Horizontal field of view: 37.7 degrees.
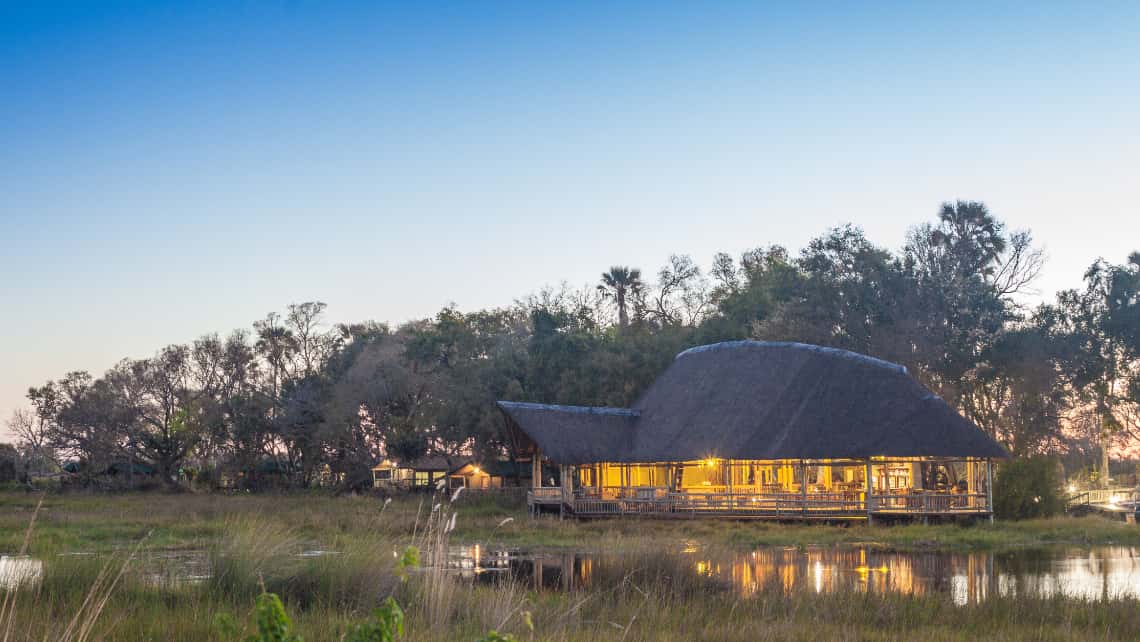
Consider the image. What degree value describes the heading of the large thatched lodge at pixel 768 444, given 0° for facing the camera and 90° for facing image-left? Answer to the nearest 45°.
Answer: approximately 0°

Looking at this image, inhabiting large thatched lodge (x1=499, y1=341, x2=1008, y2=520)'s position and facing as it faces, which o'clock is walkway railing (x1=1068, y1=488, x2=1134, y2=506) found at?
The walkway railing is roughly at 8 o'clock from the large thatched lodge.

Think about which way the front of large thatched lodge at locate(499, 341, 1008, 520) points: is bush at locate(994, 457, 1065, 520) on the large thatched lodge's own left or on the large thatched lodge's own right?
on the large thatched lodge's own left

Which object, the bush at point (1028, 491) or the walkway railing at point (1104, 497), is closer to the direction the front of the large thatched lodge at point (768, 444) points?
the bush
